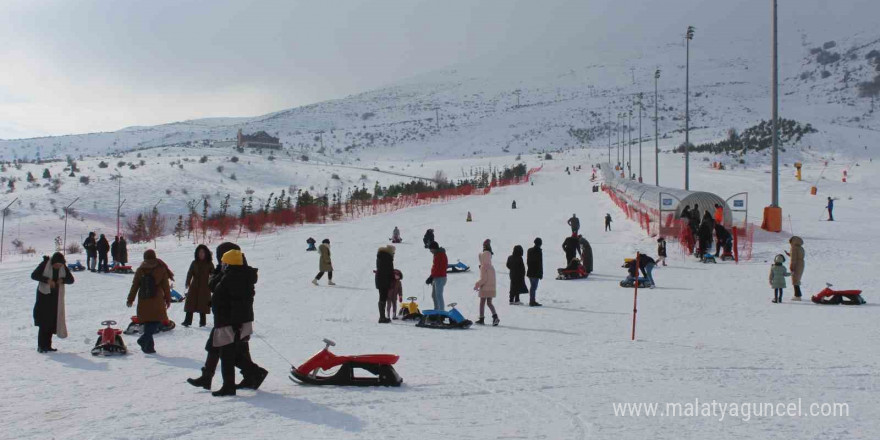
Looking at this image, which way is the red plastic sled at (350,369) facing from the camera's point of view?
to the viewer's left

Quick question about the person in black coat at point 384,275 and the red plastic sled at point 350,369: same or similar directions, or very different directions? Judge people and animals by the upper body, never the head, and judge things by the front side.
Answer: very different directions

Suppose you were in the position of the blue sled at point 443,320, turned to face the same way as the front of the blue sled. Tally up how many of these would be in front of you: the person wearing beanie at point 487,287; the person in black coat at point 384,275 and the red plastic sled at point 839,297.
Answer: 2

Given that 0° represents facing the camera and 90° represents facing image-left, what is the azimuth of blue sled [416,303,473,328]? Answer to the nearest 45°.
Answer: approximately 270°

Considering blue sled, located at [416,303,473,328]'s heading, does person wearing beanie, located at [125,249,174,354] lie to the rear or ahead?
to the rear

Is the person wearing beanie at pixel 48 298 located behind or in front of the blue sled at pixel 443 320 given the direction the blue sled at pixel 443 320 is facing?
behind

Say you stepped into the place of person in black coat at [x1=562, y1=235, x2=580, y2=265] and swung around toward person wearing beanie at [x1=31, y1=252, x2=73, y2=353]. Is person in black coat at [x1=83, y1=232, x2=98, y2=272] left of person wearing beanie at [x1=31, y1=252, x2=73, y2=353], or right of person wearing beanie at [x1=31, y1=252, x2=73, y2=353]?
right

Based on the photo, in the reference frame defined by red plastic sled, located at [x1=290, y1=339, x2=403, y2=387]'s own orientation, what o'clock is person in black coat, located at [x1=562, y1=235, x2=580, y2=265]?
The person in black coat is roughly at 4 o'clock from the red plastic sled.

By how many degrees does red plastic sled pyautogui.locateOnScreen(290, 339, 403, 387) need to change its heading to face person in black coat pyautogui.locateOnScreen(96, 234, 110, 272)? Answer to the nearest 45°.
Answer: approximately 45° to its right

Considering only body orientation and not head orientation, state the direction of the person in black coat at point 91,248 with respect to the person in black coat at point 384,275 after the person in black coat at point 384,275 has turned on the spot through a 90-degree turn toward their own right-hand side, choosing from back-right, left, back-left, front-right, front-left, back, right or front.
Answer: back-right
